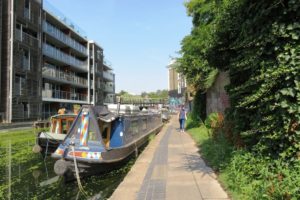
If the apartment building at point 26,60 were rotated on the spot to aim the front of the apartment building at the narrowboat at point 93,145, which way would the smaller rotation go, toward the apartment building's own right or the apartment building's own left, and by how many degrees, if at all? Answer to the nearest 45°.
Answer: approximately 45° to the apartment building's own right

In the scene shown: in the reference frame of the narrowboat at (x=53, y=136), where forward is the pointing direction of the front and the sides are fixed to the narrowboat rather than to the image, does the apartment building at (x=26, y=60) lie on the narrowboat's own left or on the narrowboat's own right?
on the narrowboat's own right

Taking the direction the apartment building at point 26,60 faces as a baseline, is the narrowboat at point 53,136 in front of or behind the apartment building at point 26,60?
in front

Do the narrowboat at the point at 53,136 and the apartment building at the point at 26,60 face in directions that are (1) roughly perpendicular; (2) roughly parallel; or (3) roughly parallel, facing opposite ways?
roughly perpendicular

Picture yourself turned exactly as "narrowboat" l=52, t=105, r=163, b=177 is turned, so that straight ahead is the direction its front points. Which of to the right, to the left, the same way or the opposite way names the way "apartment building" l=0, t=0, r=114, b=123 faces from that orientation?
to the left

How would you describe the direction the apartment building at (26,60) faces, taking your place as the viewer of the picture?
facing the viewer and to the right of the viewer

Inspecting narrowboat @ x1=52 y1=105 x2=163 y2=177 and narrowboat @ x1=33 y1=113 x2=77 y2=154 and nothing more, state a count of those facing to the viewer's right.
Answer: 0

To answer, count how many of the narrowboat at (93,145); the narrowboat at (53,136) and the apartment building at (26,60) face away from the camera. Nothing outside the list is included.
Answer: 0

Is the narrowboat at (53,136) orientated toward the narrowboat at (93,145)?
no

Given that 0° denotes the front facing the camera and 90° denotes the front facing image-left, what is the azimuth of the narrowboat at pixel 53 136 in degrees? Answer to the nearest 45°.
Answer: approximately 45°

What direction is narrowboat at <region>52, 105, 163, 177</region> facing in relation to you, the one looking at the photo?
facing the viewer and to the left of the viewer

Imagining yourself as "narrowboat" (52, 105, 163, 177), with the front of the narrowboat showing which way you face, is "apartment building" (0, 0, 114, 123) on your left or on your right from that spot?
on your right

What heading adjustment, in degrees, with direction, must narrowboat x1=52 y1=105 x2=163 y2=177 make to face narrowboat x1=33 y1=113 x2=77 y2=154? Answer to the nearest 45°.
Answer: approximately 90° to its right

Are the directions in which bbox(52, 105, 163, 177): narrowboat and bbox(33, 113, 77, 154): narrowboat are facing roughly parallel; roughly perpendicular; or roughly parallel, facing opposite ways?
roughly parallel
